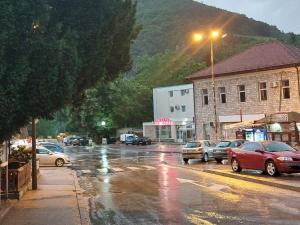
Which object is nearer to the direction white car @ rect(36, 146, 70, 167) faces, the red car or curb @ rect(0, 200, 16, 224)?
the red car

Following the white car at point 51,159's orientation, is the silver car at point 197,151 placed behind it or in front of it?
in front

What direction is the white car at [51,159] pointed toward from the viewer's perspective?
to the viewer's right
